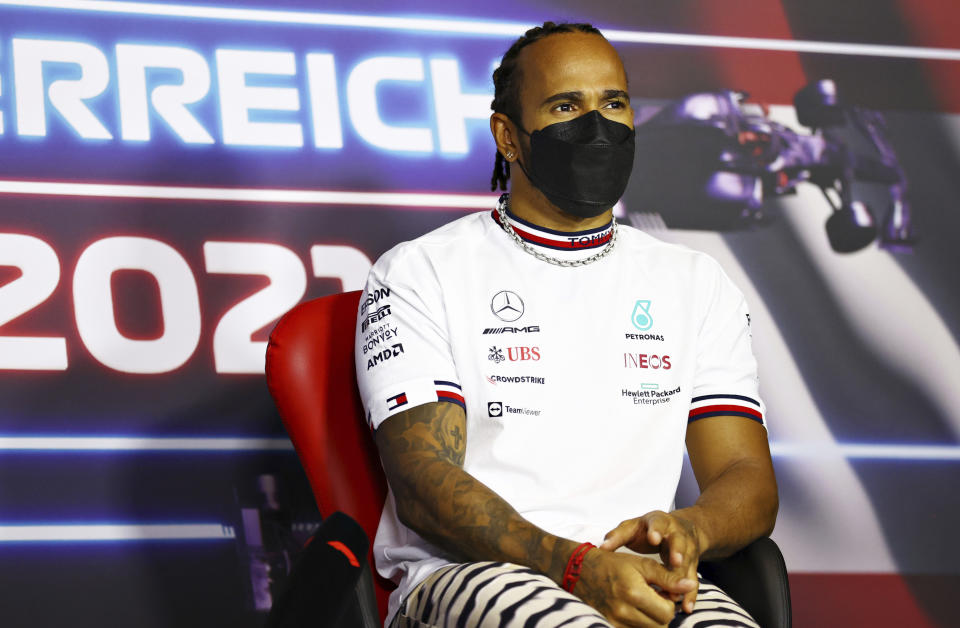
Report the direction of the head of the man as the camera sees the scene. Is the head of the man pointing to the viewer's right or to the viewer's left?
to the viewer's right

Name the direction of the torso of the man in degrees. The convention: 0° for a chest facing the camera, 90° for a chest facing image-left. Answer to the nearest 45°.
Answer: approximately 315°
